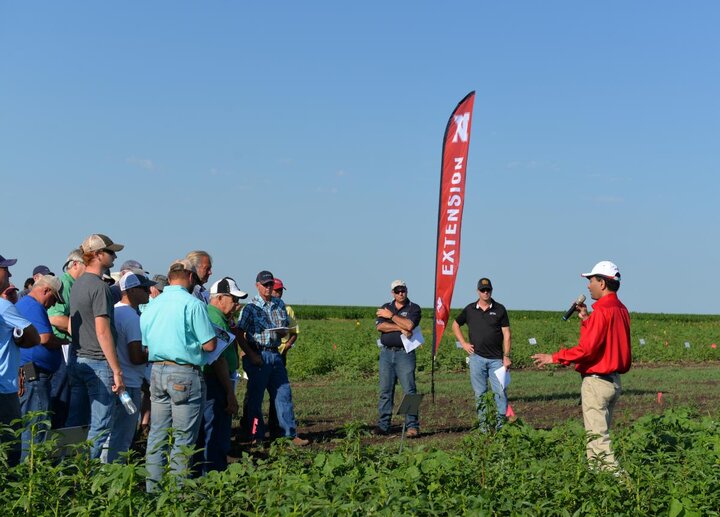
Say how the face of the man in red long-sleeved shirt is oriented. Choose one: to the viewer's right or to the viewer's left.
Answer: to the viewer's left

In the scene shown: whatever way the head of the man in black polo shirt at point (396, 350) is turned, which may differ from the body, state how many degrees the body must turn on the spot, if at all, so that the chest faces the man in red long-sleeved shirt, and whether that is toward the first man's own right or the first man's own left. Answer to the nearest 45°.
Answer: approximately 45° to the first man's own left

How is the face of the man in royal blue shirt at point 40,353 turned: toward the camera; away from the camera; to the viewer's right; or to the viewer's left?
to the viewer's right

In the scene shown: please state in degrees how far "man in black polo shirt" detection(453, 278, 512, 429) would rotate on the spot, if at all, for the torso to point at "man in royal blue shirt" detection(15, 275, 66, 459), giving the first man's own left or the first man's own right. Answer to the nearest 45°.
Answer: approximately 45° to the first man's own right

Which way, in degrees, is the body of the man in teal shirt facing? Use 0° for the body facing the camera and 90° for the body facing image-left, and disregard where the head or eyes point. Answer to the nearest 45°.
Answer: approximately 225°

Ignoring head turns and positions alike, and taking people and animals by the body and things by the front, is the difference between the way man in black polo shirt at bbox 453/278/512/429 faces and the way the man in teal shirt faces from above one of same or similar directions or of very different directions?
very different directions

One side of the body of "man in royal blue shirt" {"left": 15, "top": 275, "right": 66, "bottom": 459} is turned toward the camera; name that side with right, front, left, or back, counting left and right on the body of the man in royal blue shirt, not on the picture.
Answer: right

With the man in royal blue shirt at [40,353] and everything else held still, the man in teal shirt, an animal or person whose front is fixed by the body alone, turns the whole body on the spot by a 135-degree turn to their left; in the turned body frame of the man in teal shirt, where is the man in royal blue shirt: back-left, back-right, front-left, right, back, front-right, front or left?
front-right

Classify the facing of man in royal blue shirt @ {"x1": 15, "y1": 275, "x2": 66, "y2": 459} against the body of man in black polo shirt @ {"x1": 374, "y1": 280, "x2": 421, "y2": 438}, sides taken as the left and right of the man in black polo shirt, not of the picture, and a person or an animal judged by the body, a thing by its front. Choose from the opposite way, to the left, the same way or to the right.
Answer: to the left
